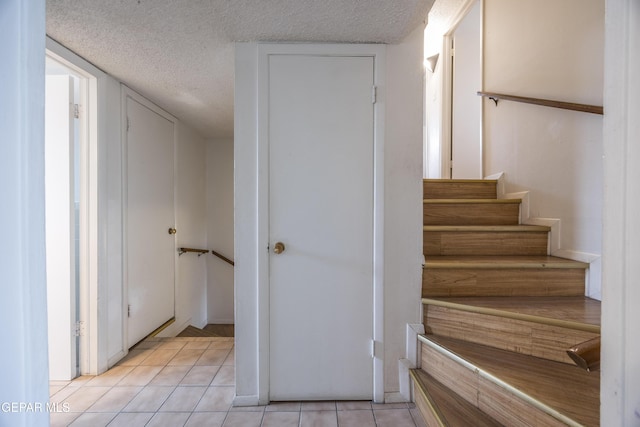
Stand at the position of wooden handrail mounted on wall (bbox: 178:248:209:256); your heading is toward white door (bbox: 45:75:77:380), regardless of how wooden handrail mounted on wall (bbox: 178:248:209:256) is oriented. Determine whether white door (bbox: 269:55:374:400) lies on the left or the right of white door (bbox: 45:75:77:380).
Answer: left

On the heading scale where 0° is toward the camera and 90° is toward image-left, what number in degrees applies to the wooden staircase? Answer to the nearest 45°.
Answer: approximately 0°

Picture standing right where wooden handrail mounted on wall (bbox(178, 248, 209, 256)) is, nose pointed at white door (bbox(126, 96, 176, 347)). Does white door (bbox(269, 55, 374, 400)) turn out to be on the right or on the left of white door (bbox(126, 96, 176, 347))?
left

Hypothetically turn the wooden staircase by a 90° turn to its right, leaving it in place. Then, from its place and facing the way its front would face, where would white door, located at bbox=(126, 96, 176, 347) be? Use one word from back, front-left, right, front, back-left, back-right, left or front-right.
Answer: front

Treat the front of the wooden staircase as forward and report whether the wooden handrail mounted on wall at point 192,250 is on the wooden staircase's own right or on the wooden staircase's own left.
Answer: on the wooden staircase's own right

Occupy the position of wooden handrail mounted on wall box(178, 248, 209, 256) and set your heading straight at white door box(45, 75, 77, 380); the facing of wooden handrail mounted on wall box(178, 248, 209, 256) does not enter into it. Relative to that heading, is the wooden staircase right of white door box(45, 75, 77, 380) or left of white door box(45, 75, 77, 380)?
left

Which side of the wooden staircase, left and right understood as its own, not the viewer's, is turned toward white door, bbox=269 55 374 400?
right
